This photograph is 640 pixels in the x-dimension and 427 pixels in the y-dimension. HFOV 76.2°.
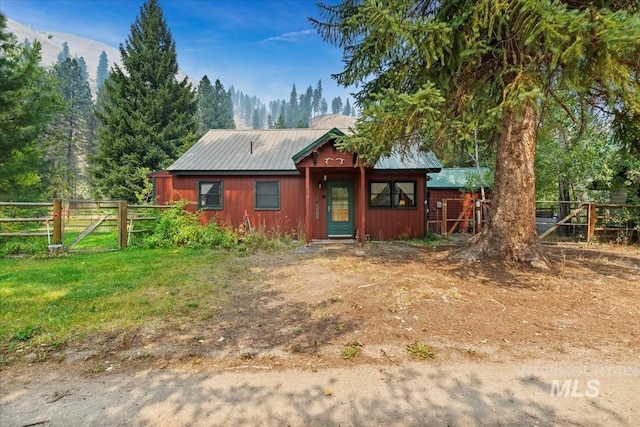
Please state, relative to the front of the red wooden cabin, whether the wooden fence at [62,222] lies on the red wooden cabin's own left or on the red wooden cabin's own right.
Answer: on the red wooden cabin's own right

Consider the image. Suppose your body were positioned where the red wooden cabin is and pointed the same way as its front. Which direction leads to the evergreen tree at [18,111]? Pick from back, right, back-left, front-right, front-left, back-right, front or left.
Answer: right

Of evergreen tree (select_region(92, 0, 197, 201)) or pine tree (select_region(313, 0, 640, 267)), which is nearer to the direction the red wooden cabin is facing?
the pine tree

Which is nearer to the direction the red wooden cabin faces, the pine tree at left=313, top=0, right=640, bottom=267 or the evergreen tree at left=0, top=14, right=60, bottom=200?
the pine tree

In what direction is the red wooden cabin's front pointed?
toward the camera

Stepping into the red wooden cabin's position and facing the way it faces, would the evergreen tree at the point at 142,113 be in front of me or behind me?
behind

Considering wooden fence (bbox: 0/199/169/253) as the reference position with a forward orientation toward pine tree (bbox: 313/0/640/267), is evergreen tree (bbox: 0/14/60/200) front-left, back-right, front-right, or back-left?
back-left

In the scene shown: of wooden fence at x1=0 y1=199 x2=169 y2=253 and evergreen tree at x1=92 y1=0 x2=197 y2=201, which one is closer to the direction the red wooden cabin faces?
the wooden fence
